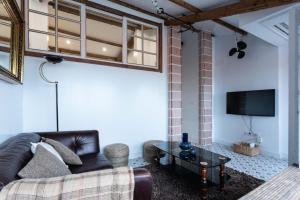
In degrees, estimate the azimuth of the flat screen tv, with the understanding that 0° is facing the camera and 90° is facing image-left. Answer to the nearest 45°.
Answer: approximately 45°

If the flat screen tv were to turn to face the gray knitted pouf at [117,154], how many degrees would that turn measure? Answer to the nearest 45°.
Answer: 0° — it already faces it

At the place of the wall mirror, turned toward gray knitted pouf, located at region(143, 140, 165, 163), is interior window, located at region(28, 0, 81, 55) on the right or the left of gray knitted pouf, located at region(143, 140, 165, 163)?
left

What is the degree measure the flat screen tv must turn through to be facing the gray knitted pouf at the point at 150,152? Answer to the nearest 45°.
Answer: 0° — it already faces it
